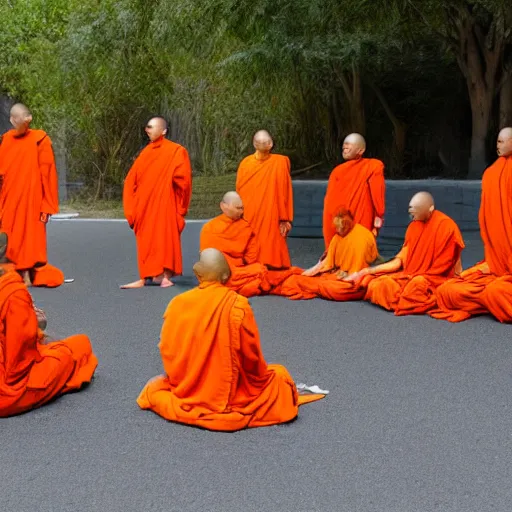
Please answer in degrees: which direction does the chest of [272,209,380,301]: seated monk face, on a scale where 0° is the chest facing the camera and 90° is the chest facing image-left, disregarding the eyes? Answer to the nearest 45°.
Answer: approximately 45°

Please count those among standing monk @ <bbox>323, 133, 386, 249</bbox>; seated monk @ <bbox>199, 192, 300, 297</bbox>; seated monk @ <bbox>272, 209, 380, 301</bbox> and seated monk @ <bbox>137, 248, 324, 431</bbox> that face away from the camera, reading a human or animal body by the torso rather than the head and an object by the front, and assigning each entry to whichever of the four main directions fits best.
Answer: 1

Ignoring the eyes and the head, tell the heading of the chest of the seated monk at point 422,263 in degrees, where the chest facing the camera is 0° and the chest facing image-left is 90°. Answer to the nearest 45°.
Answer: approximately 45°

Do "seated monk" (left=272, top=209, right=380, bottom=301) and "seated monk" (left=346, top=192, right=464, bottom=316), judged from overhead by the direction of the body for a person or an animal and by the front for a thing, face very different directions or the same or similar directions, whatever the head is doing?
same or similar directions

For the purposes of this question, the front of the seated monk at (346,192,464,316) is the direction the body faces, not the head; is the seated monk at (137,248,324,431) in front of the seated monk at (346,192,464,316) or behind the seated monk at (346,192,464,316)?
in front

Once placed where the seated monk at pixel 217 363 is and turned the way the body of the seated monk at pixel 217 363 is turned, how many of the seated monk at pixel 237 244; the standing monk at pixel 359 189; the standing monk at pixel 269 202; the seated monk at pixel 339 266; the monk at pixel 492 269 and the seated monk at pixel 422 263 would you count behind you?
0

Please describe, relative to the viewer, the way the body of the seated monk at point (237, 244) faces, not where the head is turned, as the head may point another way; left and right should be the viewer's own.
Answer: facing the viewer and to the right of the viewer

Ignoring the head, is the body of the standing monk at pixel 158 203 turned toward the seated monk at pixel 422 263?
no

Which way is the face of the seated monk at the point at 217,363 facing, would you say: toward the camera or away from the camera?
away from the camera

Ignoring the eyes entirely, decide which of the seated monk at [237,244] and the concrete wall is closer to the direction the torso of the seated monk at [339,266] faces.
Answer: the seated monk

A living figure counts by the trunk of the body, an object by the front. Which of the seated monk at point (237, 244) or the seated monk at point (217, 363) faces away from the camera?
the seated monk at point (217, 363)

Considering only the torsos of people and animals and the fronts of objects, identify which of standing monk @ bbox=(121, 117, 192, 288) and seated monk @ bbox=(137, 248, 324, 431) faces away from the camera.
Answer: the seated monk

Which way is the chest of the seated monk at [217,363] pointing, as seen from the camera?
away from the camera

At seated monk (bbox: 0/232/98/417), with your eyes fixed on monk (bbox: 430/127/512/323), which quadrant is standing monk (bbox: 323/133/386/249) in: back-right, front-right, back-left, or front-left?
front-left

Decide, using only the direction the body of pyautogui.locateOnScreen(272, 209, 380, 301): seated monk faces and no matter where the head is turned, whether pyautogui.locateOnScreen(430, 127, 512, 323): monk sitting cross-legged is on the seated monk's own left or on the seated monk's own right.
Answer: on the seated monk's own left

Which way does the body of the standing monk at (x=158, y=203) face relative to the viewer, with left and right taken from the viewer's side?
facing the viewer and to the left of the viewer

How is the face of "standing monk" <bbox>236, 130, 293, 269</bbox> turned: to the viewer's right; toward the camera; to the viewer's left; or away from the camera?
toward the camera

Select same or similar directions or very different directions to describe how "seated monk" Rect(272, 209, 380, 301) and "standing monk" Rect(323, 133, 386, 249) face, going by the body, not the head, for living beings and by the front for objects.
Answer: same or similar directions

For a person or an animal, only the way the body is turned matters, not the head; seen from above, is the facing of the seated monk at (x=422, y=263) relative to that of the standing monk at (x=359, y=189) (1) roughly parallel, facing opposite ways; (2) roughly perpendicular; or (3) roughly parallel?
roughly parallel
